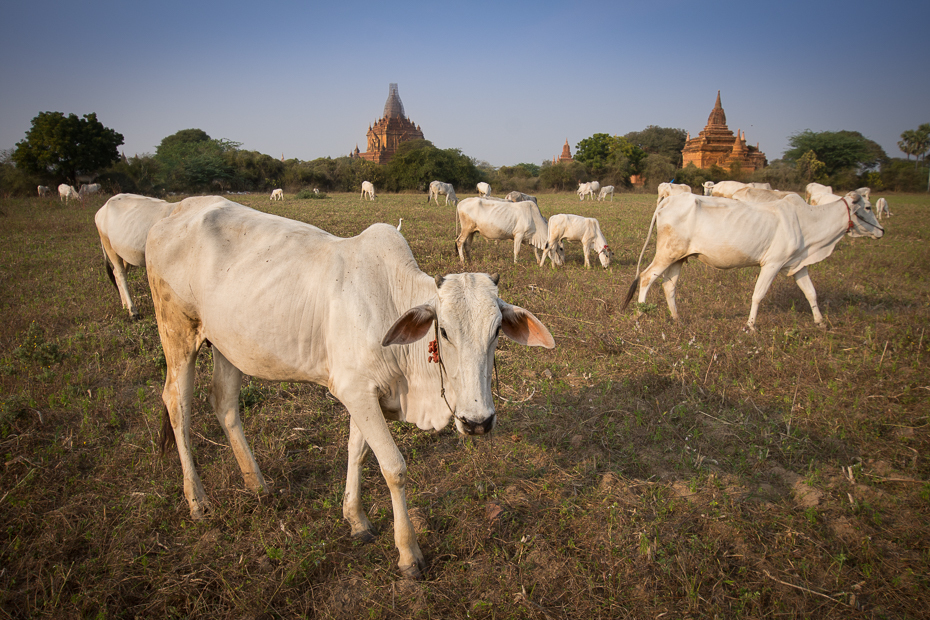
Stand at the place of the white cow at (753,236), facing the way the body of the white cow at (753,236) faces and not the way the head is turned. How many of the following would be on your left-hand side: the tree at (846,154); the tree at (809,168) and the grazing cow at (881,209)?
3

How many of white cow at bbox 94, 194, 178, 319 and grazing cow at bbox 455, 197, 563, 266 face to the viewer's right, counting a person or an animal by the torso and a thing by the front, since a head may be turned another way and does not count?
2

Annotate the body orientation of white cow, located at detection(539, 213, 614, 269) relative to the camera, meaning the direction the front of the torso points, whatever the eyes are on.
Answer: to the viewer's right

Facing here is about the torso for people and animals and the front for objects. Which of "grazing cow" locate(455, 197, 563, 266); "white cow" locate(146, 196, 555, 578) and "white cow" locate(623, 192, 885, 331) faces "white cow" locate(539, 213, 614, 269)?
the grazing cow

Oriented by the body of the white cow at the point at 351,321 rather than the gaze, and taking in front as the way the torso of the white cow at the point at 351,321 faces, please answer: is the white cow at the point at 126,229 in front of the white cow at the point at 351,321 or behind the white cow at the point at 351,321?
behind

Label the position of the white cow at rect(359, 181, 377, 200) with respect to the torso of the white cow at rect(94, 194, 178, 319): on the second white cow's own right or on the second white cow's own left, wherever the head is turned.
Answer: on the second white cow's own left

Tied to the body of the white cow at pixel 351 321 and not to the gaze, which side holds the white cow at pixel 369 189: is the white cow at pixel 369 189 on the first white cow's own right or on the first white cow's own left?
on the first white cow's own left

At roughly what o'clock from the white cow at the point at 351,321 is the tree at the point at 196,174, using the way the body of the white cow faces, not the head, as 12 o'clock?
The tree is roughly at 7 o'clock from the white cow.

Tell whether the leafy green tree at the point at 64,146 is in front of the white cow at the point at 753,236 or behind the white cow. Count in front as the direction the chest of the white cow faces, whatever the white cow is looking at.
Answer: behind

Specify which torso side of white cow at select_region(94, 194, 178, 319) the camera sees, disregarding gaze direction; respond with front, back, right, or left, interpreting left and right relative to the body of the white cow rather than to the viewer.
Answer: right

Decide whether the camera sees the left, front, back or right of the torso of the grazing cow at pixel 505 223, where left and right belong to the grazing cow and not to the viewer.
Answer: right

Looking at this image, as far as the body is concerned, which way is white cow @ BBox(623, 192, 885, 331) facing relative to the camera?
to the viewer's right
